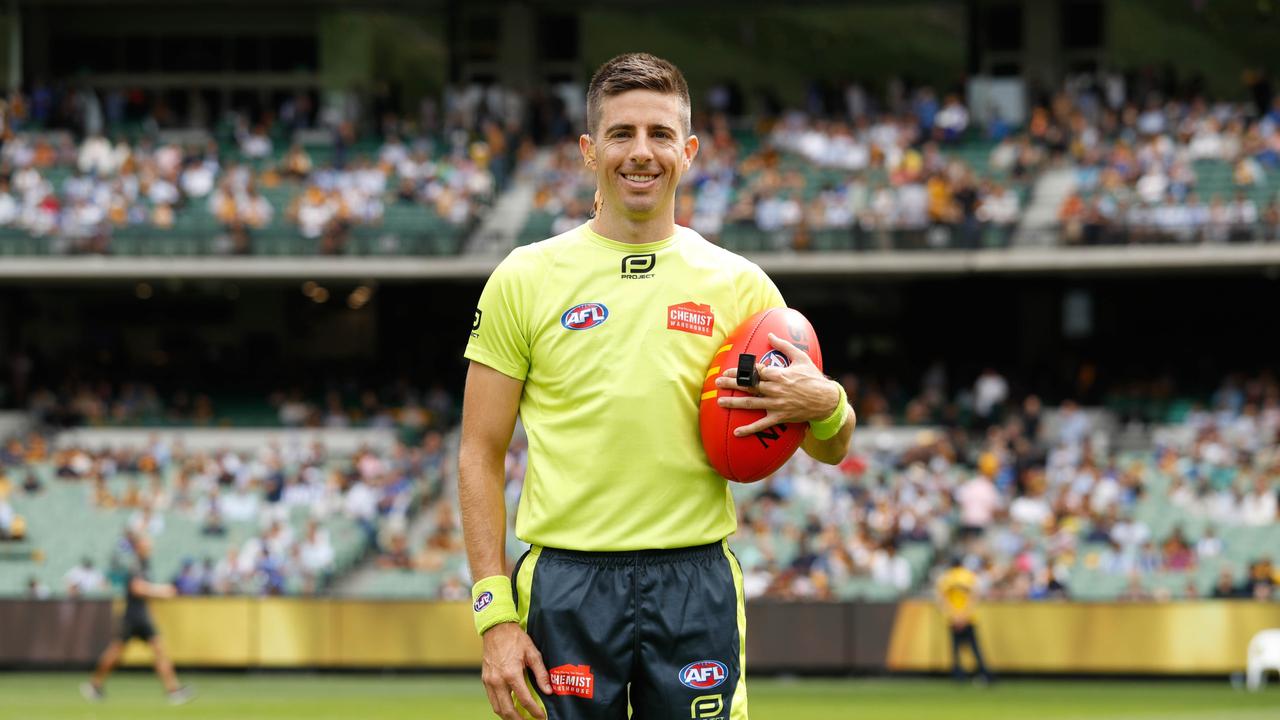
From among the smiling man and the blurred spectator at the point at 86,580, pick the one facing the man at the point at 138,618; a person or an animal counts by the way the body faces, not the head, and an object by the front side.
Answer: the blurred spectator

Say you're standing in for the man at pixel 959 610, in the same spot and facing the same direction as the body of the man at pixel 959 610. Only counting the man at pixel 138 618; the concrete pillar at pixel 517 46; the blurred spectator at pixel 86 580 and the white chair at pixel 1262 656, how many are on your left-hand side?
1

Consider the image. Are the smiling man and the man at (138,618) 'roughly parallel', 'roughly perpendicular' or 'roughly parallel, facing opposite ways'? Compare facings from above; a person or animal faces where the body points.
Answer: roughly perpendicular

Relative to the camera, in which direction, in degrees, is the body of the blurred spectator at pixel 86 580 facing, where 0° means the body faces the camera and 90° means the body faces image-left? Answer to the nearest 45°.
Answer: approximately 0°

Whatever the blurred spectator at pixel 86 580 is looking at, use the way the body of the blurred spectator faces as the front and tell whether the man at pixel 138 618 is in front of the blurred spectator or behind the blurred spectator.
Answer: in front

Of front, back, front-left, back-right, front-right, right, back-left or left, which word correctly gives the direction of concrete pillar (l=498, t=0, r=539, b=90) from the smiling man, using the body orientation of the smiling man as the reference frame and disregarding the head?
back

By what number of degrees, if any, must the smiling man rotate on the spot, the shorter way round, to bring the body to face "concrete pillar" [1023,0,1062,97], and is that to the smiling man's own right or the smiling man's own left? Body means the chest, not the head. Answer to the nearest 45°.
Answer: approximately 180°
